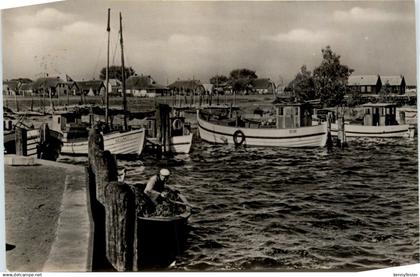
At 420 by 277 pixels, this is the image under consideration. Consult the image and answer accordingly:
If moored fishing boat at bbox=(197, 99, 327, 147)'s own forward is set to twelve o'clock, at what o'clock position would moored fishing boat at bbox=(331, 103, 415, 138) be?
moored fishing boat at bbox=(331, 103, 415, 138) is roughly at 6 o'clock from moored fishing boat at bbox=(197, 99, 327, 147).

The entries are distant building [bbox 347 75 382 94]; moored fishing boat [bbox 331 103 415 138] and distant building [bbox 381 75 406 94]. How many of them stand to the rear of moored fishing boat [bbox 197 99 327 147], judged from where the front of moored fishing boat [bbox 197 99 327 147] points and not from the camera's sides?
3

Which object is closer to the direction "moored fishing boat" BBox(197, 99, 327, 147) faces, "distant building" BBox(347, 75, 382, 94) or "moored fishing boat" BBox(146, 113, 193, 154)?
the moored fishing boat

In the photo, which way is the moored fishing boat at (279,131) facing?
to the viewer's left

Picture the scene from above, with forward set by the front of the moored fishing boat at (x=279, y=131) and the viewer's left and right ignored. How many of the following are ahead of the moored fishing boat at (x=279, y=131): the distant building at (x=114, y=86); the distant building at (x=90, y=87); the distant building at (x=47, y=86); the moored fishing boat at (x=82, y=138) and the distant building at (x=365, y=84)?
4
